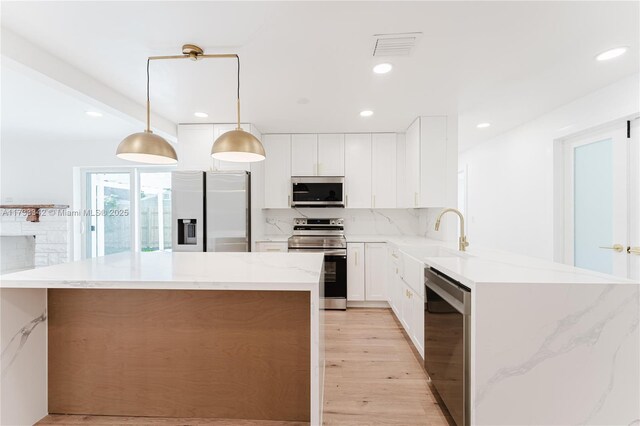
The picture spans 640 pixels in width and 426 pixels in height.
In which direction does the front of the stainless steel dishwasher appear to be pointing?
to the viewer's left

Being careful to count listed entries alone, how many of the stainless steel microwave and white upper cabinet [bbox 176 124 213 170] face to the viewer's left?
0

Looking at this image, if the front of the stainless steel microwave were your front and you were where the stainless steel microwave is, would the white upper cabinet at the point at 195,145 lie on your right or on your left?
on your right

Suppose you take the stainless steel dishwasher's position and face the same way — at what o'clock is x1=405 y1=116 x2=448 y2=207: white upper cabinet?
The white upper cabinet is roughly at 3 o'clock from the stainless steel dishwasher.

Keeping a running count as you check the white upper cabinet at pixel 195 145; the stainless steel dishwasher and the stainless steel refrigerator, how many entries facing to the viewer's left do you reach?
1

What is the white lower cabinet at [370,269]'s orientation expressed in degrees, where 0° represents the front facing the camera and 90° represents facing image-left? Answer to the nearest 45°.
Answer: approximately 0°

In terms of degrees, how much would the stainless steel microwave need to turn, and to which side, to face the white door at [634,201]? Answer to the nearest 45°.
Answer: approximately 45° to its left
